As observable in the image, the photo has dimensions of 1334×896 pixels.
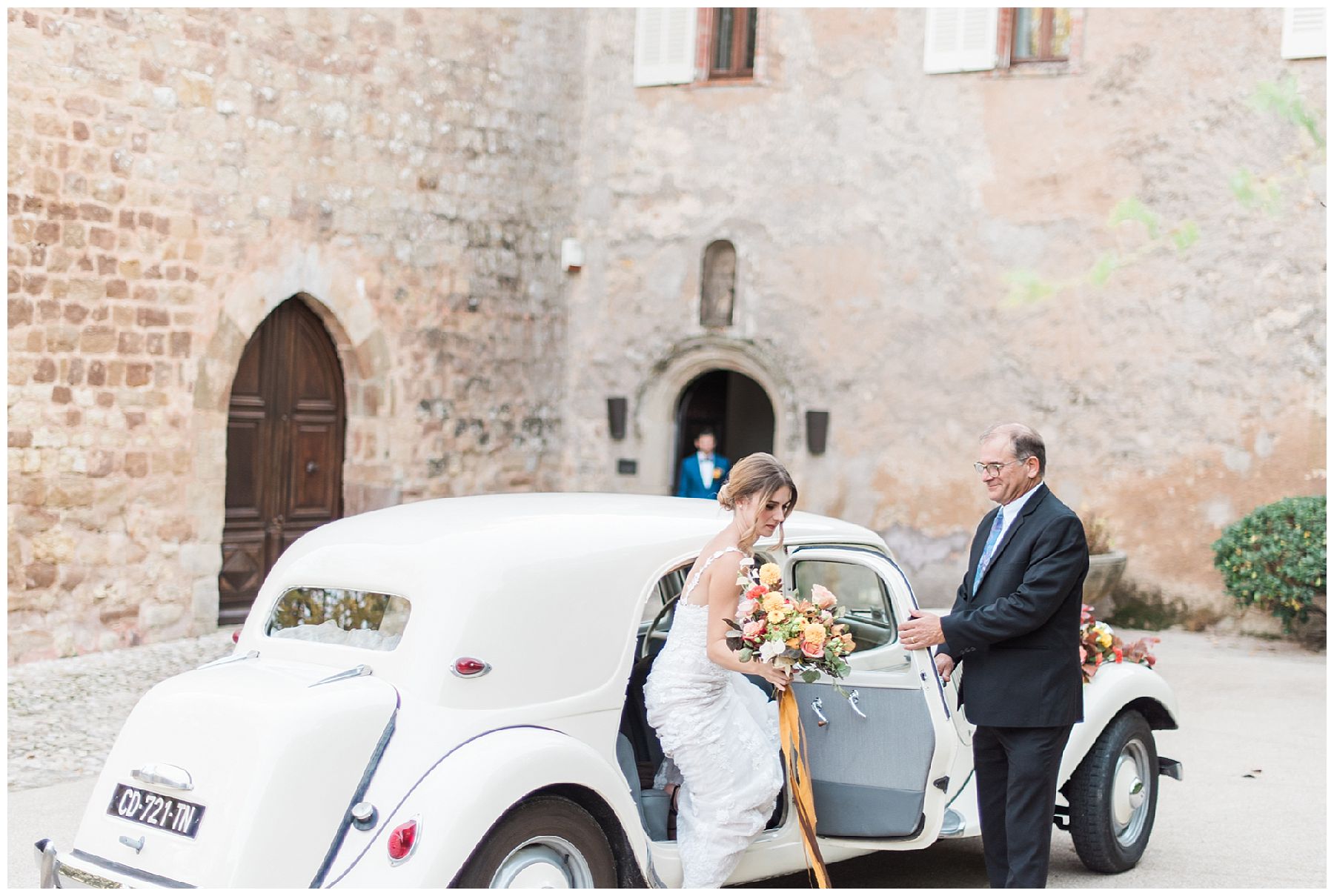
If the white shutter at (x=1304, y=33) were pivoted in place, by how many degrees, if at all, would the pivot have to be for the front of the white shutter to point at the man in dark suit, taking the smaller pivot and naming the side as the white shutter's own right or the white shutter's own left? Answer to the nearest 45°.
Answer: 0° — it already faces them

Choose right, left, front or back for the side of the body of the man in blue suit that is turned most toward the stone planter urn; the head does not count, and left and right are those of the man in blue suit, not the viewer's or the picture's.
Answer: left

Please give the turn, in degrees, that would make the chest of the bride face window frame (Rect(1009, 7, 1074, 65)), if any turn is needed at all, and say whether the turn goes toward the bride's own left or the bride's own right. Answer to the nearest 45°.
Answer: approximately 90° to the bride's own left

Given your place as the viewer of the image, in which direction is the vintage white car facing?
facing away from the viewer and to the right of the viewer

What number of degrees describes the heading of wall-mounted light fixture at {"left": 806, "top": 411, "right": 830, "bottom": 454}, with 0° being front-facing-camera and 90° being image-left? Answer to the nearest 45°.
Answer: approximately 0°

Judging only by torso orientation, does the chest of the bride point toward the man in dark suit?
yes

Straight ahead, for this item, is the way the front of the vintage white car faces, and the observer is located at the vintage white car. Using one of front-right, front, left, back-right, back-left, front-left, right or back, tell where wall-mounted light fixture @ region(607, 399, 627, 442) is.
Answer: front-left

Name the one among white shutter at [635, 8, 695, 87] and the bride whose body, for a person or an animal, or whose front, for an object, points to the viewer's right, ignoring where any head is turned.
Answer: the bride

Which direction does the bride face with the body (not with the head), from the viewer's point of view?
to the viewer's right
